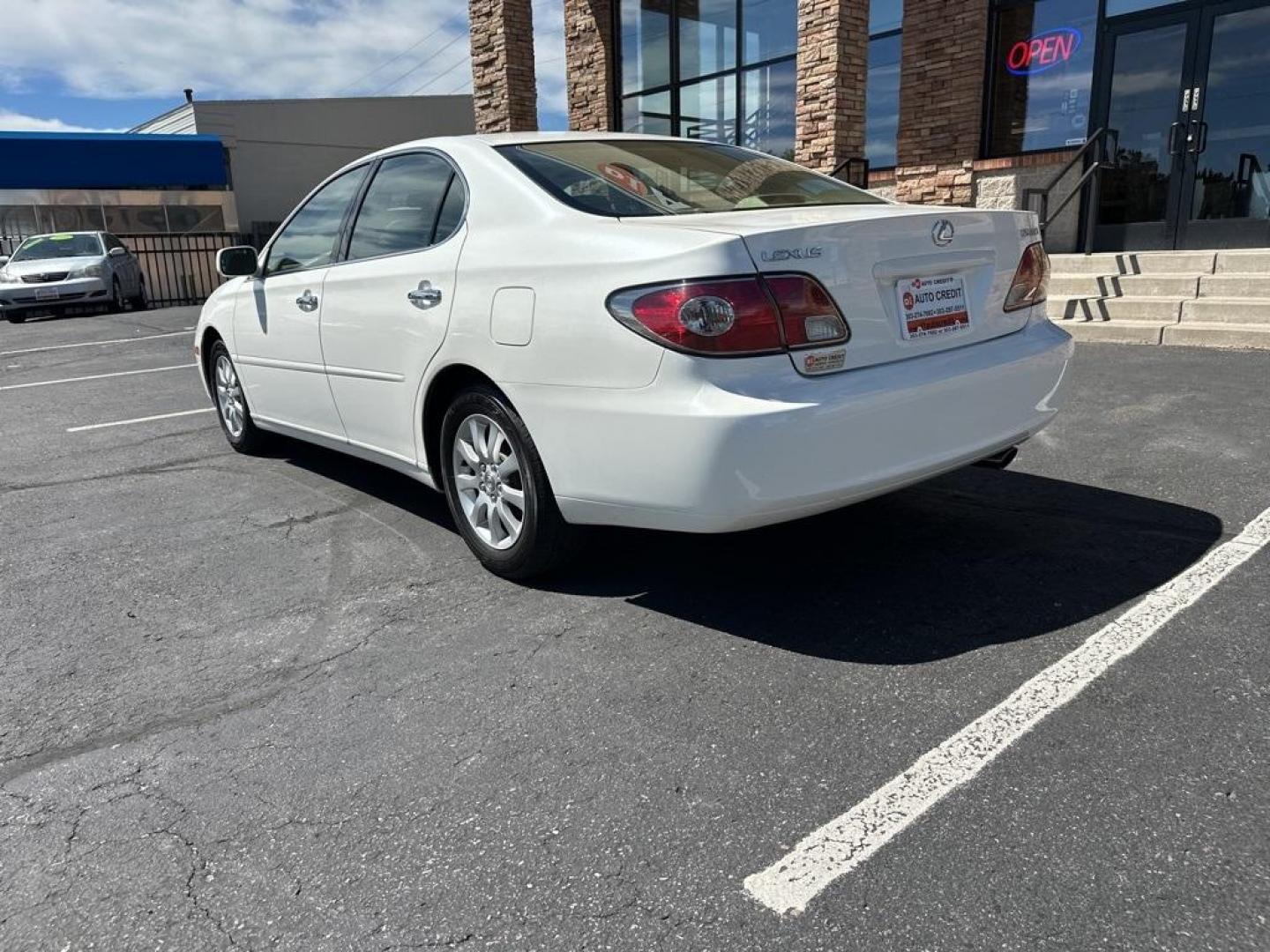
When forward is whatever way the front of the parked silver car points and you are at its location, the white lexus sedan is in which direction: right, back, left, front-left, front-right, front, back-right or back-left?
front-left

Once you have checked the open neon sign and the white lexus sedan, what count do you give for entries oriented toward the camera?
1

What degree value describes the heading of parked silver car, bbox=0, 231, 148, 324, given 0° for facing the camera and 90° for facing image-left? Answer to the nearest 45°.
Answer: approximately 45°

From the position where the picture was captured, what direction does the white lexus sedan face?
facing away from the viewer and to the left of the viewer

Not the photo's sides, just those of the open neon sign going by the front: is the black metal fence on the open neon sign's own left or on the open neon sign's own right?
on the open neon sign's own right

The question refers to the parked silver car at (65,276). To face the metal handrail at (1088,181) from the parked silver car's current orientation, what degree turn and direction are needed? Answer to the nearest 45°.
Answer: approximately 90° to its left

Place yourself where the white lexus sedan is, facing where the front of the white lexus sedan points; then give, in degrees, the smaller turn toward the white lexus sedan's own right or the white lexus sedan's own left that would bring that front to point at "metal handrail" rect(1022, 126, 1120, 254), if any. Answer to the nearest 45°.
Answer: approximately 90° to the white lexus sedan's own right

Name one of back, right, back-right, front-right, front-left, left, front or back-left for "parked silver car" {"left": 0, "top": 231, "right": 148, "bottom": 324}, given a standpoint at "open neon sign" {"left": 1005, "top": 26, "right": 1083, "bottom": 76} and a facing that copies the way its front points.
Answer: right
